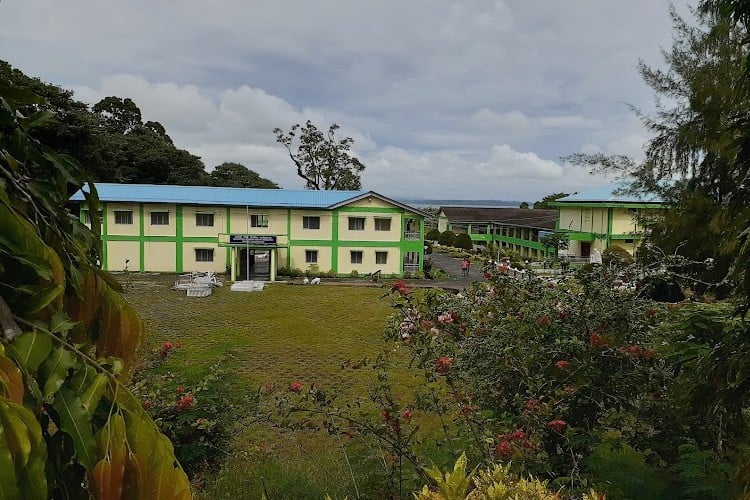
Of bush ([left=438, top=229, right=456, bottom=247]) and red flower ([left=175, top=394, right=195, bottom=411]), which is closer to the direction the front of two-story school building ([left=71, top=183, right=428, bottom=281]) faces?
the red flower

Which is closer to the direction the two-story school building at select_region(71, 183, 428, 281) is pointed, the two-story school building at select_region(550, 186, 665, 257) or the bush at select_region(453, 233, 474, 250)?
the two-story school building

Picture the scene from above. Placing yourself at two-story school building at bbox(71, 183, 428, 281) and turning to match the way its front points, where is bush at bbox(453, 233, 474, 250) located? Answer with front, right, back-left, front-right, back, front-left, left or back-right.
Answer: back-left

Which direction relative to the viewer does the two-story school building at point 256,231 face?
toward the camera

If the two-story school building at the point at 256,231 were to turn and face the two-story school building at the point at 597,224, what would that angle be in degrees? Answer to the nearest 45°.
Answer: approximately 90° to its left

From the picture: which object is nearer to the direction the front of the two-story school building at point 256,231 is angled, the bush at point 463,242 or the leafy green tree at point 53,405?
the leafy green tree

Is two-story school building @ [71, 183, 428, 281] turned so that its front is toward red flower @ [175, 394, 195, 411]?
yes

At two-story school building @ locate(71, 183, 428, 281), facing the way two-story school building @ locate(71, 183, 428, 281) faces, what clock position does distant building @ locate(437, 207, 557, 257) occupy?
The distant building is roughly at 8 o'clock from the two-story school building.

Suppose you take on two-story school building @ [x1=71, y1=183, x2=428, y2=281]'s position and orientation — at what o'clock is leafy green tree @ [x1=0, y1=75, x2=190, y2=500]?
The leafy green tree is roughly at 12 o'clock from the two-story school building.

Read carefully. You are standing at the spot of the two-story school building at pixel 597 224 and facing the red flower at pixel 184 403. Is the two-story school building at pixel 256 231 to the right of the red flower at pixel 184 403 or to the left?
right

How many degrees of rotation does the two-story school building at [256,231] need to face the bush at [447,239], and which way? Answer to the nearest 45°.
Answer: approximately 135° to its left

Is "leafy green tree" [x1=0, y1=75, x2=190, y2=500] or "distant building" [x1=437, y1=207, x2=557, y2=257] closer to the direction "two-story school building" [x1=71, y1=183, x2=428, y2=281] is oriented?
the leafy green tree
